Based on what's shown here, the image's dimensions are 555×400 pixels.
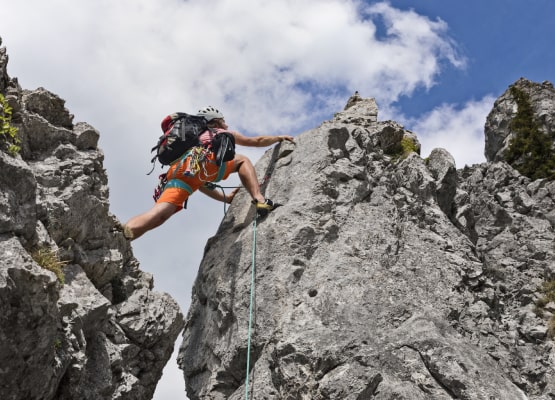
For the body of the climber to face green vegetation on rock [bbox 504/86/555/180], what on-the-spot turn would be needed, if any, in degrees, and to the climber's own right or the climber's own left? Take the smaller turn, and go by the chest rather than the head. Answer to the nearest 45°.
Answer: approximately 45° to the climber's own left

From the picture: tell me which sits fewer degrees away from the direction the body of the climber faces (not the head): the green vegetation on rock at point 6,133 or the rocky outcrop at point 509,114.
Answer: the rocky outcrop

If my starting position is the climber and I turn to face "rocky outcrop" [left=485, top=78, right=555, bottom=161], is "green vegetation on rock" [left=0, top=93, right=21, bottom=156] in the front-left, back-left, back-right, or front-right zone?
back-left

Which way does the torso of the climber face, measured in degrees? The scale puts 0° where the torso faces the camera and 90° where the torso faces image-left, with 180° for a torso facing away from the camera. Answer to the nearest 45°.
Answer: approximately 270°

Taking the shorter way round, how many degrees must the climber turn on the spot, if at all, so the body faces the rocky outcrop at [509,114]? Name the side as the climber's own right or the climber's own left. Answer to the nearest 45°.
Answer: approximately 45° to the climber's own left
